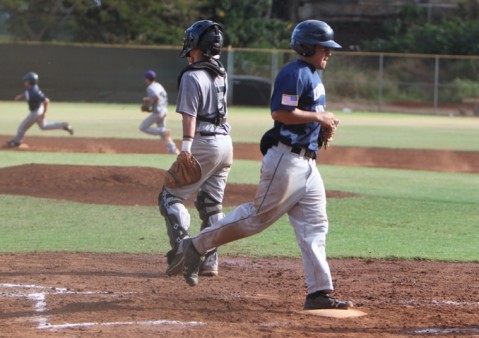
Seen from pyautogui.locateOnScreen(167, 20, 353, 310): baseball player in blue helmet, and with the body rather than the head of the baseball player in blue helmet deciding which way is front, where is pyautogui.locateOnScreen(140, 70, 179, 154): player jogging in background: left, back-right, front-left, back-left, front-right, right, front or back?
left

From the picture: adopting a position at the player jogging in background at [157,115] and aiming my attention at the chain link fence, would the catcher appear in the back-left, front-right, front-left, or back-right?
back-right

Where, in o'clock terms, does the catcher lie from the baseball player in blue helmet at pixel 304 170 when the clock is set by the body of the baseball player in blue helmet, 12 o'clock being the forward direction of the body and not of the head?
The catcher is roughly at 8 o'clock from the baseball player in blue helmet.

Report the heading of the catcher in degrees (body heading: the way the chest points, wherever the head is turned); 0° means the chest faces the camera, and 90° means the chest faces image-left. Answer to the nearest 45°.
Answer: approximately 135°

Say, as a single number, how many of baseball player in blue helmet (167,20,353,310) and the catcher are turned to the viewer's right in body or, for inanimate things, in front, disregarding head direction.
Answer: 1

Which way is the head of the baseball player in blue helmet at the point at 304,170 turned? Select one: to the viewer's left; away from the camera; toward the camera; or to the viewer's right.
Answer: to the viewer's right

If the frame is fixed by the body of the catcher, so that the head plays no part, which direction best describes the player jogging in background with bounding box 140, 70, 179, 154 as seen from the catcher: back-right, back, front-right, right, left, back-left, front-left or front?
front-right

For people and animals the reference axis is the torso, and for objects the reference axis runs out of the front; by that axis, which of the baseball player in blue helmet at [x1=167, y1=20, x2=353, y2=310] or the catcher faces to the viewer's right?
the baseball player in blue helmet

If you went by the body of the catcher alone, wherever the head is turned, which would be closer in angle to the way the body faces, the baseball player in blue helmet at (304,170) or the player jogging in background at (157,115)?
the player jogging in background

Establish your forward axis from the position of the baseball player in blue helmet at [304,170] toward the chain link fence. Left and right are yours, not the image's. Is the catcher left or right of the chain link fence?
left

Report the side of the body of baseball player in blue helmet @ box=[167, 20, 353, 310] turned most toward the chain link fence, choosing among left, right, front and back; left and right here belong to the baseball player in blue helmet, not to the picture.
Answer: left

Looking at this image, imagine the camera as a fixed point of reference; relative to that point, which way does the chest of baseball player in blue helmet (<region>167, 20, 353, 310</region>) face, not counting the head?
to the viewer's right

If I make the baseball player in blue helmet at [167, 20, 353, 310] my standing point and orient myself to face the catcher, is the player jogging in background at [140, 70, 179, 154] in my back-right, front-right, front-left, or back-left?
front-right

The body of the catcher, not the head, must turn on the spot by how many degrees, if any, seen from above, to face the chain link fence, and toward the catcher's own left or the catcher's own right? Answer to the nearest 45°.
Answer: approximately 45° to the catcher's own right
